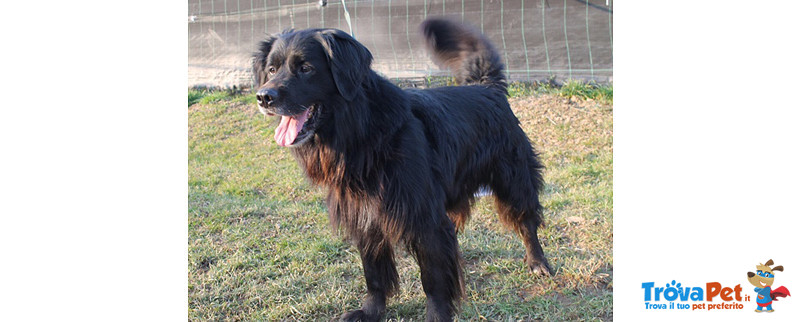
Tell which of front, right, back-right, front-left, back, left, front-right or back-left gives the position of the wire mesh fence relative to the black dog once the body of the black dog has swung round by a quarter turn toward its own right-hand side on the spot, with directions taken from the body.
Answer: front-right

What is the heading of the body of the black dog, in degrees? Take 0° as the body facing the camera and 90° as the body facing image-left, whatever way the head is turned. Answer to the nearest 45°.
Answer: approximately 45°
